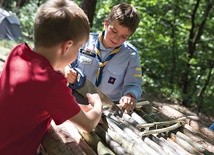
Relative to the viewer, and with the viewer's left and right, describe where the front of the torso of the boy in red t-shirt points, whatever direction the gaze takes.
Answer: facing away from the viewer and to the right of the viewer

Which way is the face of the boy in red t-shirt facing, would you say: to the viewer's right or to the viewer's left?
to the viewer's right
